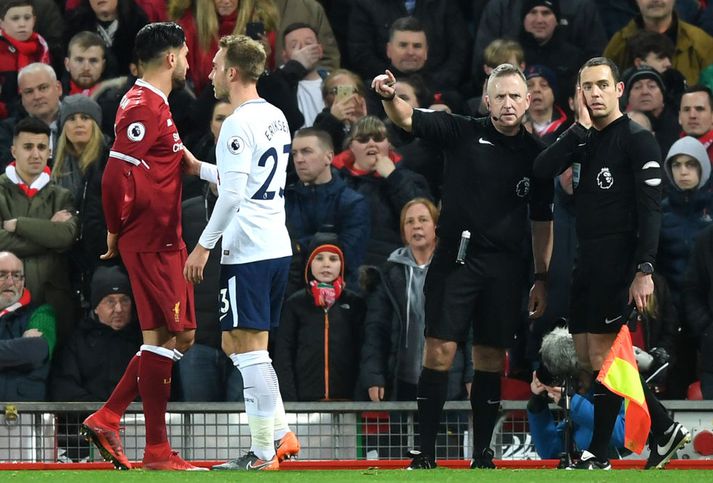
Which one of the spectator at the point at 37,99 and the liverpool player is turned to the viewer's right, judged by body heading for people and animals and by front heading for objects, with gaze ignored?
the liverpool player

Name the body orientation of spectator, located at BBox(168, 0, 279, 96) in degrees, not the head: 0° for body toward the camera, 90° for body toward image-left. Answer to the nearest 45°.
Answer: approximately 0°

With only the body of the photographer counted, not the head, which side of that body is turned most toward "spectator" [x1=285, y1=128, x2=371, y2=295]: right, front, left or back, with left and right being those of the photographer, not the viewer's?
right

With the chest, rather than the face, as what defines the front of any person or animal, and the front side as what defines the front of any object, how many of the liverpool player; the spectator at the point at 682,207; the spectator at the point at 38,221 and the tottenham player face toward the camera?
2

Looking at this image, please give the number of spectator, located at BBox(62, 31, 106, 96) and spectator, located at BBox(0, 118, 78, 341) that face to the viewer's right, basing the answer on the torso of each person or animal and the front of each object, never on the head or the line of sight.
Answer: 0

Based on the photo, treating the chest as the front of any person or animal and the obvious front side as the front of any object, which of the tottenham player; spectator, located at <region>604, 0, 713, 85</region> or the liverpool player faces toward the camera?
the spectator

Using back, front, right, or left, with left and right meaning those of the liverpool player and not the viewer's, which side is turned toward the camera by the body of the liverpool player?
right

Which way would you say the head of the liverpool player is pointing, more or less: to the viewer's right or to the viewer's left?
to the viewer's right

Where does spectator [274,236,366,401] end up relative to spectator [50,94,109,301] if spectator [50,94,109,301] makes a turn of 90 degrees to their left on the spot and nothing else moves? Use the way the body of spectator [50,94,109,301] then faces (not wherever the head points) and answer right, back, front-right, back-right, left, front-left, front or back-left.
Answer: front-right

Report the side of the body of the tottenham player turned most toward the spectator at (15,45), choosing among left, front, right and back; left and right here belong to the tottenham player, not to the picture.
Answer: front
